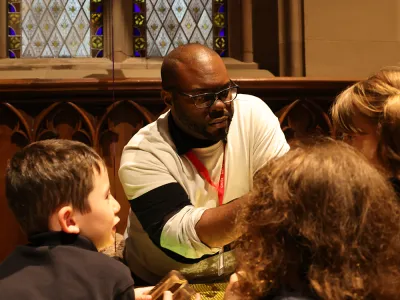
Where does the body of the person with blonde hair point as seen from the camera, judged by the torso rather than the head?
to the viewer's left

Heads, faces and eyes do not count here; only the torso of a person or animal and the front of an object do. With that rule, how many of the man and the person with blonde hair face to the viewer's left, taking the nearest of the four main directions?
1

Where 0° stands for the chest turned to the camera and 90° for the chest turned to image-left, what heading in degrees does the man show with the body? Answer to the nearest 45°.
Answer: approximately 315°

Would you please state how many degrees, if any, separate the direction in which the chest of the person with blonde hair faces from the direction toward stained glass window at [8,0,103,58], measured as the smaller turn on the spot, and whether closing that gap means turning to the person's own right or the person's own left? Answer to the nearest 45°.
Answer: approximately 45° to the person's own right

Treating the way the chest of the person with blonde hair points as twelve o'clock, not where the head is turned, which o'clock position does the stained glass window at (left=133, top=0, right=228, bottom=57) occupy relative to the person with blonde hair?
The stained glass window is roughly at 2 o'clock from the person with blonde hair.

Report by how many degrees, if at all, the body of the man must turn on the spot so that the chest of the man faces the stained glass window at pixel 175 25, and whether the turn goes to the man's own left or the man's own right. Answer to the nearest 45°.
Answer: approximately 135° to the man's own left
